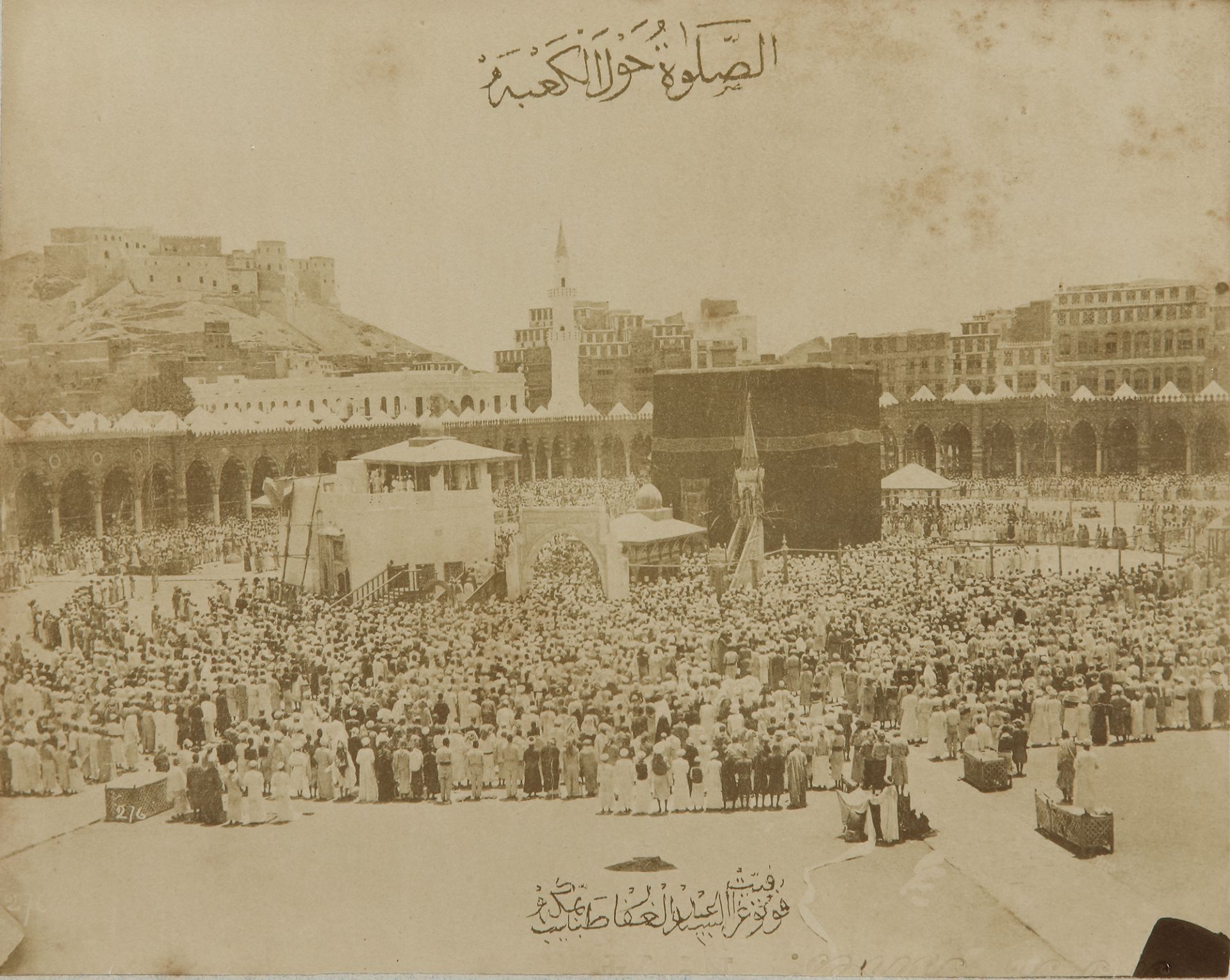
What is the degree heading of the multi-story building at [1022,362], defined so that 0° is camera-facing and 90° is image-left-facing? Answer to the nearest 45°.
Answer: approximately 0°

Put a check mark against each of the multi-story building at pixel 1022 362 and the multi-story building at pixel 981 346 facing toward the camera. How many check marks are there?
2

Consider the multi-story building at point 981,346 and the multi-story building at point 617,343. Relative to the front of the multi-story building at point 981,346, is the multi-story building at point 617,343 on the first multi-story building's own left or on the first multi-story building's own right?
on the first multi-story building's own right
